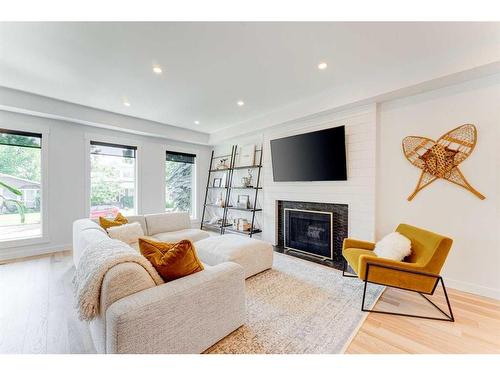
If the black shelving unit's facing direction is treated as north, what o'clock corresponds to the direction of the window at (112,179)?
The window is roughly at 1 o'clock from the black shelving unit.

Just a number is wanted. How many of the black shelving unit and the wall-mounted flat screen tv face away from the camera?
0

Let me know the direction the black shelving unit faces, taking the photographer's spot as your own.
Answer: facing the viewer and to the left of the viewer

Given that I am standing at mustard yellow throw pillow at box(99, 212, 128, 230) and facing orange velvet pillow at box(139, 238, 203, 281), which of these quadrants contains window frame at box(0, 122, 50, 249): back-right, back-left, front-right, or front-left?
back-right

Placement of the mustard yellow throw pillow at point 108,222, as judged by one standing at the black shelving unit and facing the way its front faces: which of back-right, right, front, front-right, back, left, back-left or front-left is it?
front

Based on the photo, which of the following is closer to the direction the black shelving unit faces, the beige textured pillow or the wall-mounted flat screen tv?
the beige textured pillow

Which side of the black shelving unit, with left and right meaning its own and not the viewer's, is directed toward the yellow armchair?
left

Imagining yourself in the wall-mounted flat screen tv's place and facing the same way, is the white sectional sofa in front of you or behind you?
in front

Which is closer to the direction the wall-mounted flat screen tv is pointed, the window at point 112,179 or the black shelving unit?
the window

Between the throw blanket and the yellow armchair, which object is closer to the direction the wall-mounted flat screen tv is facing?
the throw blanket

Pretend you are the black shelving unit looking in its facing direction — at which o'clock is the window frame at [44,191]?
The window frame is roughly at 1 o'clock from the black shelving unit.

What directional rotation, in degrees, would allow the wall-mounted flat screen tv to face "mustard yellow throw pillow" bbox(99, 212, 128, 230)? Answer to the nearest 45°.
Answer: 0° — it already faces it

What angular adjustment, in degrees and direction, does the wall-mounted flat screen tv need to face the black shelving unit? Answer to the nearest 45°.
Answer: approximately 90° to its right

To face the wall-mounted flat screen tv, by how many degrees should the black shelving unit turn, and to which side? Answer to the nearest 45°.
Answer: approximately 90° to its left

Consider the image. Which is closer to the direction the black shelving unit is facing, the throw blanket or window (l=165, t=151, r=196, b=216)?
the throw blanket
